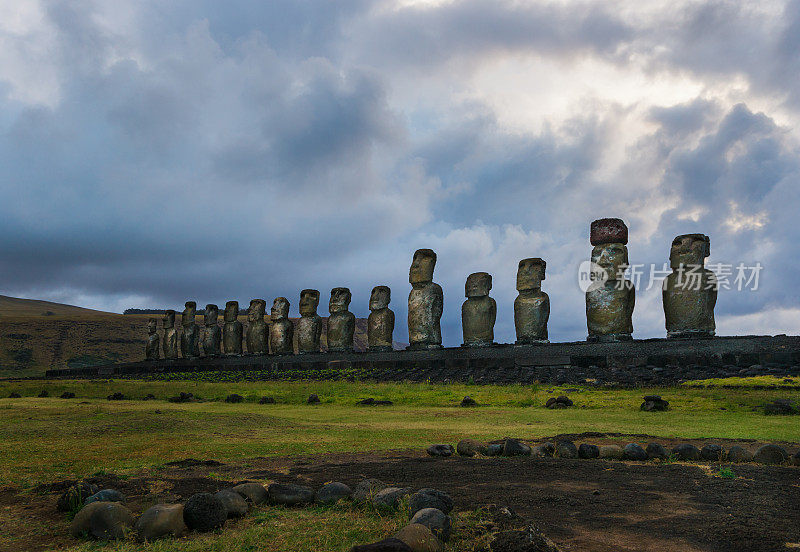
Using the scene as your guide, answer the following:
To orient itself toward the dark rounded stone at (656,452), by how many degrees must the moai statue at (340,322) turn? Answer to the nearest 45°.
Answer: approximately 45° to its left

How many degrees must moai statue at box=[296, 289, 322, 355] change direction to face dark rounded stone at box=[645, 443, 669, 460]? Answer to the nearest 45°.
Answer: approximately 45° to its left

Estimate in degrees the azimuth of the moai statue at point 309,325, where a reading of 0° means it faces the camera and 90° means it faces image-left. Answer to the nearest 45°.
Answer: approximately 45°

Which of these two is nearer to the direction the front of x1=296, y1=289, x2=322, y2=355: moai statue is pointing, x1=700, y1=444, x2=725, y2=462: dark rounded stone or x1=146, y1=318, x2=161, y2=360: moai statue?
the dark rounded stone

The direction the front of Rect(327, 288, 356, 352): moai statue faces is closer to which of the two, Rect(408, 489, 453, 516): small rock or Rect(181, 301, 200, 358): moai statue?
the small rock

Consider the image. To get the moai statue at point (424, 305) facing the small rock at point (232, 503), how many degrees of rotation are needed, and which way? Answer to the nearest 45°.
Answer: approximately 45° to its left

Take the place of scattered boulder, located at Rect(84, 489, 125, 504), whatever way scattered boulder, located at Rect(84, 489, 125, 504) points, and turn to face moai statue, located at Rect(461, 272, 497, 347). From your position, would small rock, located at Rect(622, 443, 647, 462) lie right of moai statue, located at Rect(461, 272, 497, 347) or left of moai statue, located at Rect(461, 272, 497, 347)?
right

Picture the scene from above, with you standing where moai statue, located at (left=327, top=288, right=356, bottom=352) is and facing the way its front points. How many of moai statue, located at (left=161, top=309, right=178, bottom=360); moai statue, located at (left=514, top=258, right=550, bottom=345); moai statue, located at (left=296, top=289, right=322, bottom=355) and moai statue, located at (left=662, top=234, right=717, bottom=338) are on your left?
2

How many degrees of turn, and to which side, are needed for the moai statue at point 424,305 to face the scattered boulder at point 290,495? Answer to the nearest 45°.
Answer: approximately 45° to its left
